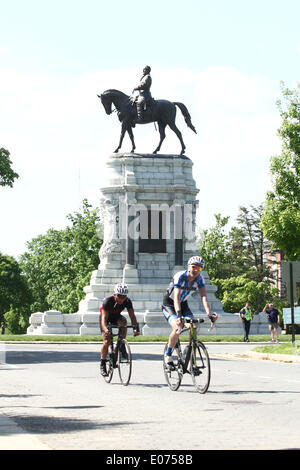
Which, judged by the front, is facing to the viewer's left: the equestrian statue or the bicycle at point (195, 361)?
the equestrian statue

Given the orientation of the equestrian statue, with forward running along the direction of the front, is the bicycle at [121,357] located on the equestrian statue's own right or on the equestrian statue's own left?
on the equestrian statue's own left

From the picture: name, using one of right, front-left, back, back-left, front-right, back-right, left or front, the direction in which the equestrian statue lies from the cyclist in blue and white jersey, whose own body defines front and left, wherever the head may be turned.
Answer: back-left

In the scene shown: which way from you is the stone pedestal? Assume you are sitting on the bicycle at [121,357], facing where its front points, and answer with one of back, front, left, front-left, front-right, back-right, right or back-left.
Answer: back-left

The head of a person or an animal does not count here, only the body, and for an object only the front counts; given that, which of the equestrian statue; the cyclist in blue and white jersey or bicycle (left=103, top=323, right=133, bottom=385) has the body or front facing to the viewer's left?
the equestrian statue

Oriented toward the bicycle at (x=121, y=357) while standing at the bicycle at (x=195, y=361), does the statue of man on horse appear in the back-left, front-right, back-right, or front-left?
front-right

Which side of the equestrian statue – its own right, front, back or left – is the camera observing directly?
left

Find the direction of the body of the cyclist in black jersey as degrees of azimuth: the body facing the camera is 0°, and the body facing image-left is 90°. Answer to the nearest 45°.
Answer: approximately 315°

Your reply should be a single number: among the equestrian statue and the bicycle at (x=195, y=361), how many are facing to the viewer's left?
1

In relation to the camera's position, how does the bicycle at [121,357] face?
facing the viewer and to the right of the viewer

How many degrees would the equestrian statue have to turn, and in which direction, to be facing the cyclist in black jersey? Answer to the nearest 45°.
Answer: approximately 90° to its left

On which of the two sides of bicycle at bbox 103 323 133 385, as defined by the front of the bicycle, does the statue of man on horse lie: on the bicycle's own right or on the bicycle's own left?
on the bicycle's own left

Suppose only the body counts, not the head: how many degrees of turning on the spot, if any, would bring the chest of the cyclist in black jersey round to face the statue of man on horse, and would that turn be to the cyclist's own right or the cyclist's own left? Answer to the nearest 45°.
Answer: approximately 135° to the cyclist's own left

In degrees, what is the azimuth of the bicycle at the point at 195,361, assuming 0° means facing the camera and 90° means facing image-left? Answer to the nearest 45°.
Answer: approximately 315°
